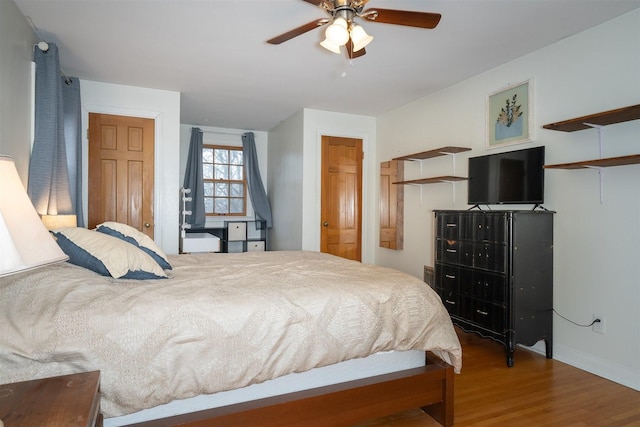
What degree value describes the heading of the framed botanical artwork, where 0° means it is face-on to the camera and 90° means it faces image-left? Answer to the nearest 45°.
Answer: approximately 45°

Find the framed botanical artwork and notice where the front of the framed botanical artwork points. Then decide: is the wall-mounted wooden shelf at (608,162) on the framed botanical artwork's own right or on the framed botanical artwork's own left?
on the framed botanical artwork's own left

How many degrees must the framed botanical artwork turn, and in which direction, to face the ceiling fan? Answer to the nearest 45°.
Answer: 0° — it already faces it

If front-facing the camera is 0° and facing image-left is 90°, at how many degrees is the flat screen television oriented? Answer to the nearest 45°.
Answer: approximately 45°

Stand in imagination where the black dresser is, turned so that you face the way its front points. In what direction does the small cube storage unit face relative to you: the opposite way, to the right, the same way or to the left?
to the left

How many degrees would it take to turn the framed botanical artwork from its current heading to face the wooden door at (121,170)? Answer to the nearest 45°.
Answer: approximately 45° to its right

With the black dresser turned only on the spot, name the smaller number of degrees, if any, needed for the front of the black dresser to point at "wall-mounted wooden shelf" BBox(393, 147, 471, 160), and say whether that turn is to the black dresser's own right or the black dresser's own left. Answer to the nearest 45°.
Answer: approximately 90° to the black dresser's own right

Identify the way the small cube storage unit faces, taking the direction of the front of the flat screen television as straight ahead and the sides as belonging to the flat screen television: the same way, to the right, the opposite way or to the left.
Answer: to the left

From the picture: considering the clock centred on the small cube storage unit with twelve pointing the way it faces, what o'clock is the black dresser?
The black dresser is roughly at 11 o'clock from the small cube storage unit.

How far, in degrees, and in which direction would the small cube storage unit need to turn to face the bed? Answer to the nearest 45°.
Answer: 0° — it already faces it
